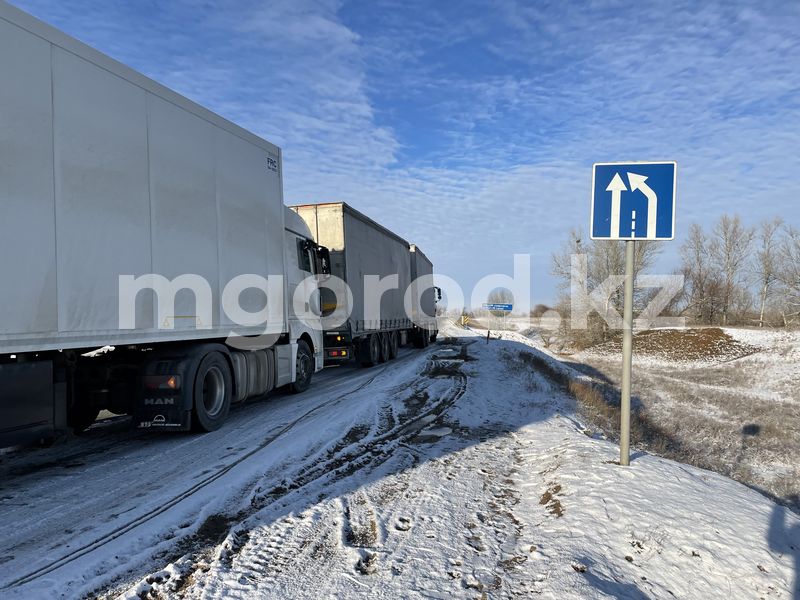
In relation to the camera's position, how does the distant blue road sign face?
facing the viewer

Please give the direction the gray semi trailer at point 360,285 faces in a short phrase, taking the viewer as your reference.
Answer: facing away from the viewer and to the right of the viewer

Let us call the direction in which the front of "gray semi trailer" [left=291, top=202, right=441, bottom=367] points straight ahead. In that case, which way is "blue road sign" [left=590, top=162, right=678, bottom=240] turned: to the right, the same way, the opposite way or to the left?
the opposite way

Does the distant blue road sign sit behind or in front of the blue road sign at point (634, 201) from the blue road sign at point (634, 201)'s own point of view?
behind

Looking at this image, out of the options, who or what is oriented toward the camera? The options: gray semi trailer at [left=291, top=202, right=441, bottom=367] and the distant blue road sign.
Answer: the distant blue road sign

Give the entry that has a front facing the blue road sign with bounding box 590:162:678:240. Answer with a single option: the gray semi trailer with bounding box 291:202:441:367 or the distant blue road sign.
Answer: the distant blue road sign

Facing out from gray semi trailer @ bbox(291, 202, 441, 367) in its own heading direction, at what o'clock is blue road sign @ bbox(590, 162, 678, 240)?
The blue road sign is roughly at 4 o'clock from the gray semi trailer.

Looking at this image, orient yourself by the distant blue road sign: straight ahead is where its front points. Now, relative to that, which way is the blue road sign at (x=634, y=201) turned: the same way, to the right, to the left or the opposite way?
the same way

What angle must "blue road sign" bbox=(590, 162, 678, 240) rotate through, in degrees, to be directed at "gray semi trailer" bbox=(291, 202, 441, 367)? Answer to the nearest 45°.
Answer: approximately 135° to its right

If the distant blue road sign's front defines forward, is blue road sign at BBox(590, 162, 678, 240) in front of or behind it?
in front

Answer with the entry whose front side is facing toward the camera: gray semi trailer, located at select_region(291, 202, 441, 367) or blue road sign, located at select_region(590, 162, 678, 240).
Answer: the blue road sign

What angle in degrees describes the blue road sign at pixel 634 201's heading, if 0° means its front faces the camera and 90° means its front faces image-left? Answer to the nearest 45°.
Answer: approximately 0°

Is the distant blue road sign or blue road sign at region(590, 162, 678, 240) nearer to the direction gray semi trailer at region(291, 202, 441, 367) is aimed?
the distant blue road sign
